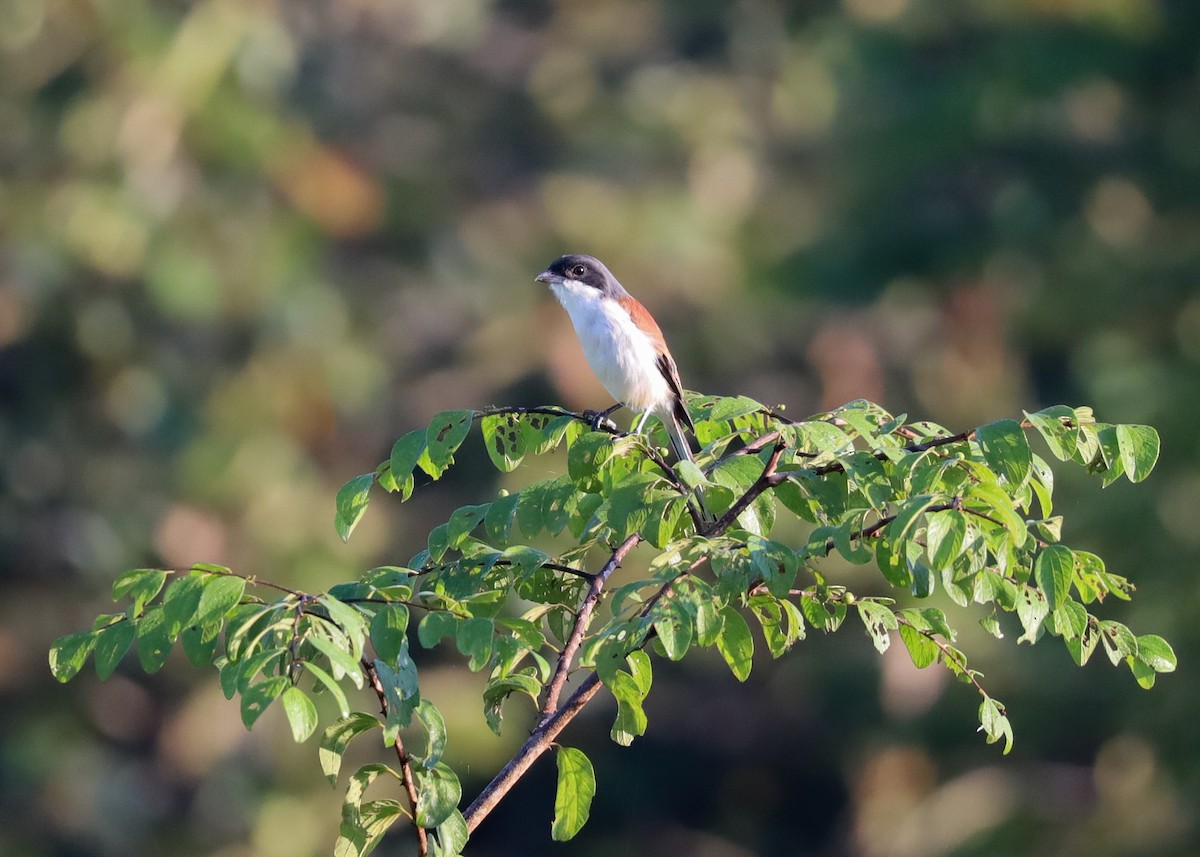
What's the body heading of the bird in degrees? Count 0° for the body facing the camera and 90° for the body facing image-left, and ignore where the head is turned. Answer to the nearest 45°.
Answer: approximately 45°
